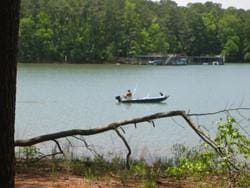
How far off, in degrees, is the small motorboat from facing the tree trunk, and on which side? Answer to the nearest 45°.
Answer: approximately 90° to its right

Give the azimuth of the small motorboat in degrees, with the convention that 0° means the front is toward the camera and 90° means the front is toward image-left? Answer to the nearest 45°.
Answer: approximately 270°
